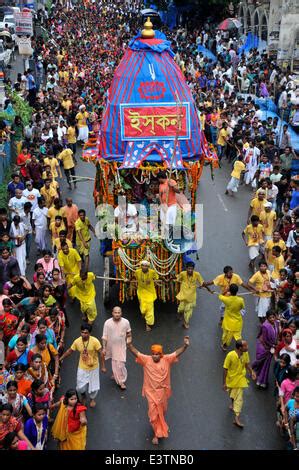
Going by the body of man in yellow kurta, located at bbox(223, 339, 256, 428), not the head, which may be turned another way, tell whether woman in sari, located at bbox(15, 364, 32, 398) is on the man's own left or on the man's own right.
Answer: on the man's own right

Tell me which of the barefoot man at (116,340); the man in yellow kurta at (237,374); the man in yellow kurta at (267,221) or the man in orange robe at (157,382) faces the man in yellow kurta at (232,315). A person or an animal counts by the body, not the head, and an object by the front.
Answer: the man in yellow kurta at (267,221)

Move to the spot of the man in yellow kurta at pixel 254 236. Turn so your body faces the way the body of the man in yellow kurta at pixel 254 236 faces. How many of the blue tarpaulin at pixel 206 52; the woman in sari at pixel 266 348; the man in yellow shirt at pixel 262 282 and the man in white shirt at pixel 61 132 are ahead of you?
2

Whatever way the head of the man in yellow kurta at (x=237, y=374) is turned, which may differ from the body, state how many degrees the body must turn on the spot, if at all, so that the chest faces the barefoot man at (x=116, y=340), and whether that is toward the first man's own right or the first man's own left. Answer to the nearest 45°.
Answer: approximately 135° to the first man's own right

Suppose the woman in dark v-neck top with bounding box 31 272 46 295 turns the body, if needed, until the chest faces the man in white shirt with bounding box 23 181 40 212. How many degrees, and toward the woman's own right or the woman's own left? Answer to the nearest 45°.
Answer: approximately 135° to the woman's own left

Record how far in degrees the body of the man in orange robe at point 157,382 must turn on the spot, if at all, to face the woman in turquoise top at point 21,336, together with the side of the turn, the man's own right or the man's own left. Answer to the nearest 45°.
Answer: approximately 90° to the man's own right

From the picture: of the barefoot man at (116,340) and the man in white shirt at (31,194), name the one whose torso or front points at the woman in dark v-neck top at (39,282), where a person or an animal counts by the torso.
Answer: the man in white shirt
